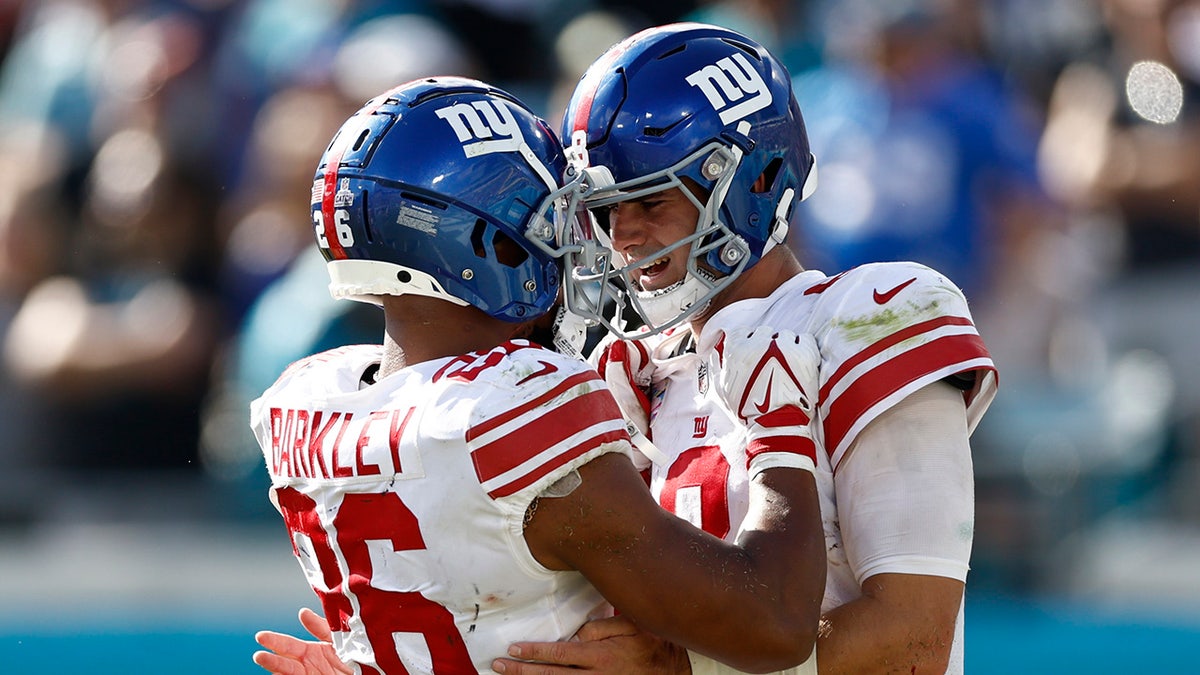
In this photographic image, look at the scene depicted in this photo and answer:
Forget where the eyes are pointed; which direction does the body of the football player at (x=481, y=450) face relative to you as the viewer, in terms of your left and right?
facing away from the viewer and to the right of the viewer

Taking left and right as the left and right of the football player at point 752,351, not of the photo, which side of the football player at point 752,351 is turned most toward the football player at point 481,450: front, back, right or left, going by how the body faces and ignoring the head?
front

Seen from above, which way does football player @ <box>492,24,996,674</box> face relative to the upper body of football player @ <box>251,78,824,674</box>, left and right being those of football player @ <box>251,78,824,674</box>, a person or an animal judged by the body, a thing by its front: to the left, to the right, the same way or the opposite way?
the opposite way

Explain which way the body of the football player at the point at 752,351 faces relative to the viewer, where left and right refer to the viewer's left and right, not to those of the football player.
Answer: facing the viewer and to the left of the viewer
